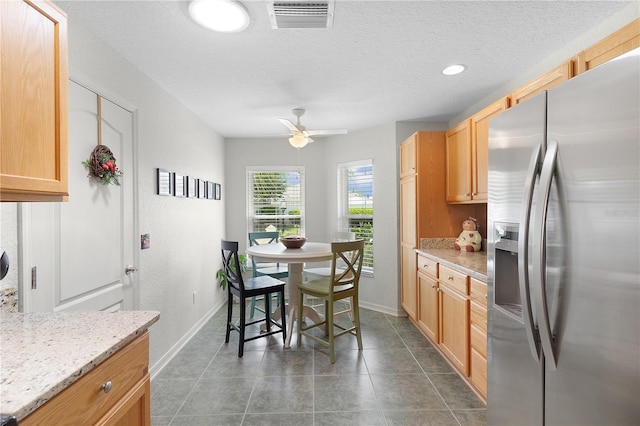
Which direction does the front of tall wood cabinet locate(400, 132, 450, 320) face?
to the viewer's left

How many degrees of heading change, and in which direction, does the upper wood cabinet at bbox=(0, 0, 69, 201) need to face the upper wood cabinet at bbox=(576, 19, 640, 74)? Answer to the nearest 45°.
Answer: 0° — it already faces it

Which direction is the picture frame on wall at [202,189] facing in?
to the viewer's right

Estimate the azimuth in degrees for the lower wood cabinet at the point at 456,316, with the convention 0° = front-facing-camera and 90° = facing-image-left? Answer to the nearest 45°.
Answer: approximately 45°

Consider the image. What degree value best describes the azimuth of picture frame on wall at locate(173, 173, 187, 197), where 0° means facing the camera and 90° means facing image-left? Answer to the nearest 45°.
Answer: approximately 315°

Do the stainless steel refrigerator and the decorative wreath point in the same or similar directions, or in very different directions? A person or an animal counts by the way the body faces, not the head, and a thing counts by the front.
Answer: very different directions

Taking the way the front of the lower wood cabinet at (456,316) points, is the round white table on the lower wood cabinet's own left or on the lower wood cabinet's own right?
on the lower wood cabinet's own right

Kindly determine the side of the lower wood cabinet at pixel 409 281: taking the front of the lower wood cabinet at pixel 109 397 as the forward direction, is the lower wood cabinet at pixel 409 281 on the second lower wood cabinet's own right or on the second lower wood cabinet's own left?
on the second lower wood cabinet's own left

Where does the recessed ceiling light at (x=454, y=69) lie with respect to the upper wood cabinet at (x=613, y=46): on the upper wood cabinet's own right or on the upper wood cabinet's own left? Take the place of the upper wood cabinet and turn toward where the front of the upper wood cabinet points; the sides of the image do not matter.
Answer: on the upper wood cabinet's own right

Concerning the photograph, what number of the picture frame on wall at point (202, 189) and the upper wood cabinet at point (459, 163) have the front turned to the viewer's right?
1

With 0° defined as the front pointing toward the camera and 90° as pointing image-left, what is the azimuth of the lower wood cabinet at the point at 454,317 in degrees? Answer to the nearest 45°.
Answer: approximately 45°

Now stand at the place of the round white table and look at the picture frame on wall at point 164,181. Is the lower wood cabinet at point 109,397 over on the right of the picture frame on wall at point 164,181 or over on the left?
left

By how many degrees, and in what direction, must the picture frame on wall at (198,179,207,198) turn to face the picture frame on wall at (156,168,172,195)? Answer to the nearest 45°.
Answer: approximately 90° to its right
